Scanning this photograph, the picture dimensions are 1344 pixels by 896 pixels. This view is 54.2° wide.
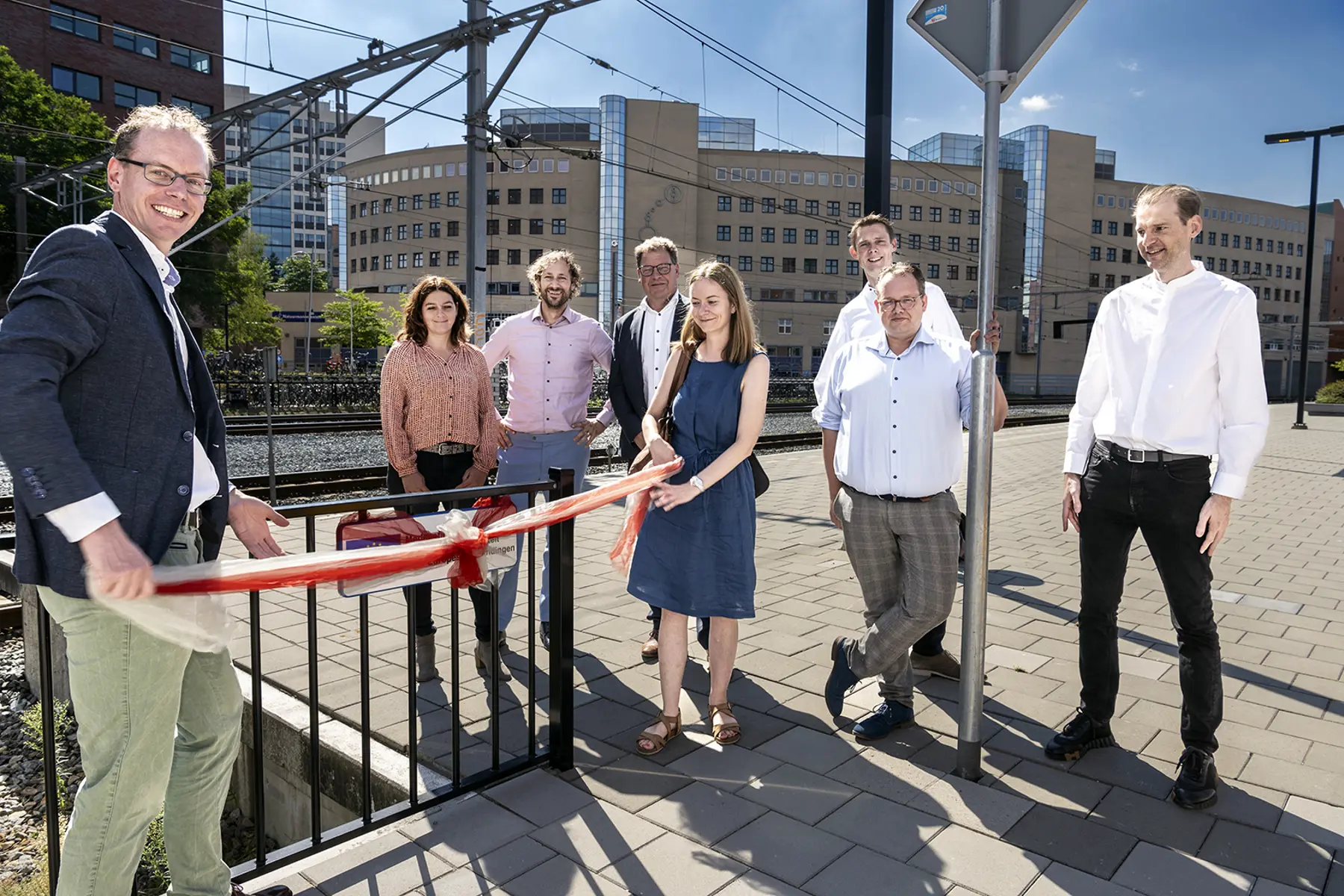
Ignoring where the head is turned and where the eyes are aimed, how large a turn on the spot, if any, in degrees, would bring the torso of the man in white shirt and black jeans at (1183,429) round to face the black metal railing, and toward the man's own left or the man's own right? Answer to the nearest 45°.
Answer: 0° — they already face it

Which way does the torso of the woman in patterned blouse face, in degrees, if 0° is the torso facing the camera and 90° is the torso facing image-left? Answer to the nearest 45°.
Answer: approximately 0°

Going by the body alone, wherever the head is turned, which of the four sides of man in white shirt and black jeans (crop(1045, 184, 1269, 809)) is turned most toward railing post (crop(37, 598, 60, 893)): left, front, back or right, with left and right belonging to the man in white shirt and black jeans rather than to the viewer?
front

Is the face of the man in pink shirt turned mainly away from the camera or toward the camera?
toward the camera

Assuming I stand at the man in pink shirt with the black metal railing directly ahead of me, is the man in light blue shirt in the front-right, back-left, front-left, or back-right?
front-left

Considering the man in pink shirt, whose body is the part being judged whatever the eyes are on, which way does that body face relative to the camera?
toward the camera

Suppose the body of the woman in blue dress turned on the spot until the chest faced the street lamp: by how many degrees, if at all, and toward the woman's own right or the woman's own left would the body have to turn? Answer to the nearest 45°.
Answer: approximately 180°

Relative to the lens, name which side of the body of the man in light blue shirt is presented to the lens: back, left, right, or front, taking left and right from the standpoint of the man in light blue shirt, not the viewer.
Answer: front

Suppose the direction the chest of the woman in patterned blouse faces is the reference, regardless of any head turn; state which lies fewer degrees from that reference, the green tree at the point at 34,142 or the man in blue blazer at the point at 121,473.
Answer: the man in blue blazer

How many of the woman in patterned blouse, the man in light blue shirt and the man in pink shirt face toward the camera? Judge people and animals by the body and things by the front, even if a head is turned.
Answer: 3
